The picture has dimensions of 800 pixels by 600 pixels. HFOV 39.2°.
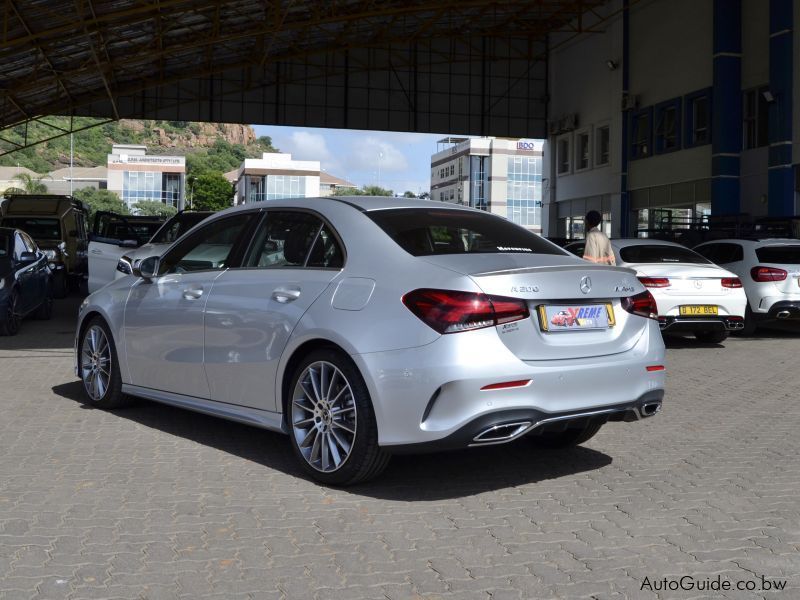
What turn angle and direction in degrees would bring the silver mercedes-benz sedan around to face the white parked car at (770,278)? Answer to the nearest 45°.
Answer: approximately 90° to its right

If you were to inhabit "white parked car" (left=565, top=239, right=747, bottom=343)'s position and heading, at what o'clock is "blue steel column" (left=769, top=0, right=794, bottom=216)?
The blue steel column is roughly at 2 o'clock from the white parked car.

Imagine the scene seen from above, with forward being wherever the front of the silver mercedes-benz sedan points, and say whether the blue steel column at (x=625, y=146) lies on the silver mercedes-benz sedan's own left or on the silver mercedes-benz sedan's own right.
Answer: on the silver mercedes-benz sedan's own right

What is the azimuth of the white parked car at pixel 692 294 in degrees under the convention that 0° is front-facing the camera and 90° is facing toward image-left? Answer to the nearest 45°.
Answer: approximately 135°

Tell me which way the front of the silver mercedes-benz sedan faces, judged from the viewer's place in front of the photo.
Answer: facing away from the viewer and to the left of the viewer

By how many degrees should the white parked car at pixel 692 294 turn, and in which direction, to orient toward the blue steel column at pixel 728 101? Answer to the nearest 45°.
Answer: approximately 45° to its right

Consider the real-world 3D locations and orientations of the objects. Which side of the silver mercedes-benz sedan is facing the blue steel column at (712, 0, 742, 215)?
right

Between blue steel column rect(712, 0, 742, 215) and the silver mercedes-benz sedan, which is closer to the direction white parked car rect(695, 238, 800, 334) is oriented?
the blue steel column

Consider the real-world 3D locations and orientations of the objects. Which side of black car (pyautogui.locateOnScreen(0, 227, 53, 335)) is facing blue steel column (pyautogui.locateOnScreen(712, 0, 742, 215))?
left
